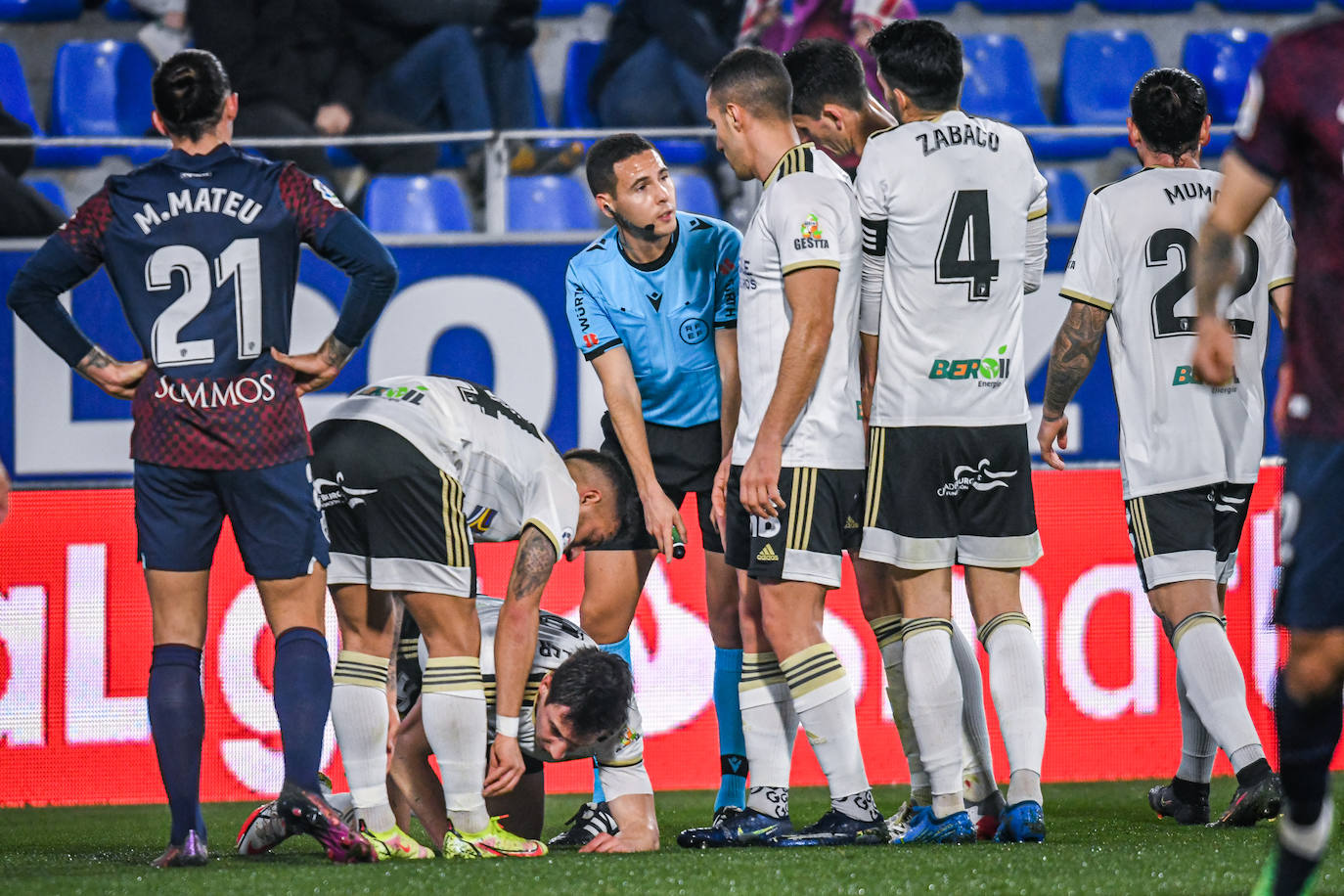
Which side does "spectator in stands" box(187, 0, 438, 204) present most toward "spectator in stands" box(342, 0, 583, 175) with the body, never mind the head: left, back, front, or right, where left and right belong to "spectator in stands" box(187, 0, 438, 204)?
left

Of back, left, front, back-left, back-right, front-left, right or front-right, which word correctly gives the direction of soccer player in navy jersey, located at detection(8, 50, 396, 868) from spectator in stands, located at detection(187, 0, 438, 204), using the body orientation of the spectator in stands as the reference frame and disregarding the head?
front

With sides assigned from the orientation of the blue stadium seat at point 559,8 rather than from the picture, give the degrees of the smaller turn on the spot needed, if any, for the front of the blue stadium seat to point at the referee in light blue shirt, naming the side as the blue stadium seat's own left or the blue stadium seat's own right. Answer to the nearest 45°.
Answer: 0° — it already faces them

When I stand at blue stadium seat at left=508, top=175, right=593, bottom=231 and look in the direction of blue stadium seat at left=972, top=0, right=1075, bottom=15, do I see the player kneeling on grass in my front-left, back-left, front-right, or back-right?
back-right

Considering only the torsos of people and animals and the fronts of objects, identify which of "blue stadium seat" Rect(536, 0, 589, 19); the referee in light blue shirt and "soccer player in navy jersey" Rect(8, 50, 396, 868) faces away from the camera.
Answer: the soccer player in navy jersey

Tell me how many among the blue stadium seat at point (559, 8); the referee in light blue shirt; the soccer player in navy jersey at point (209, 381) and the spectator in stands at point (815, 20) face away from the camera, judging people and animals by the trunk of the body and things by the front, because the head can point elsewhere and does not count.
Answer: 1

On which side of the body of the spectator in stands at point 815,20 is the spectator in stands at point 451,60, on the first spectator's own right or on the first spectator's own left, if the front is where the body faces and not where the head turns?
on the first spectator's own right

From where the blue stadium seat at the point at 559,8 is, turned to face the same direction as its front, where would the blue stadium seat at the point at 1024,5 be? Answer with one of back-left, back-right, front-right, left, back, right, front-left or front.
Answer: left

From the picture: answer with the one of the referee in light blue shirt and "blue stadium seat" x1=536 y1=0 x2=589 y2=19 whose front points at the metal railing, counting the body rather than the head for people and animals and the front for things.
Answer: the blue stadium seat

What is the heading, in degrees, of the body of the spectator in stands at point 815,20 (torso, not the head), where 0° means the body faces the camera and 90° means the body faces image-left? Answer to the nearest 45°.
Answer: approximately 0°

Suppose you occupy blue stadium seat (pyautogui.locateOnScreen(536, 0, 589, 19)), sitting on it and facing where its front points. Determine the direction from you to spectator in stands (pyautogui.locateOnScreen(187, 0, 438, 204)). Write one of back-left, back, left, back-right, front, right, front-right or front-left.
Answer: front-right

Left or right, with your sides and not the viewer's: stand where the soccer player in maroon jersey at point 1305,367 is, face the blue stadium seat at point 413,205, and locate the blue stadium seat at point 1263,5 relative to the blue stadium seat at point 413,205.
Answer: right

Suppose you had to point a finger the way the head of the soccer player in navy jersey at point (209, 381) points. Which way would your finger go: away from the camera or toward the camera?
away from the camera

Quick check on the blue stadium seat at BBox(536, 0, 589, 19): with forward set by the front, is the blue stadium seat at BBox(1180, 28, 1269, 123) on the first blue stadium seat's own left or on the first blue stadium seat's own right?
on the first blue stadium seat's own left
